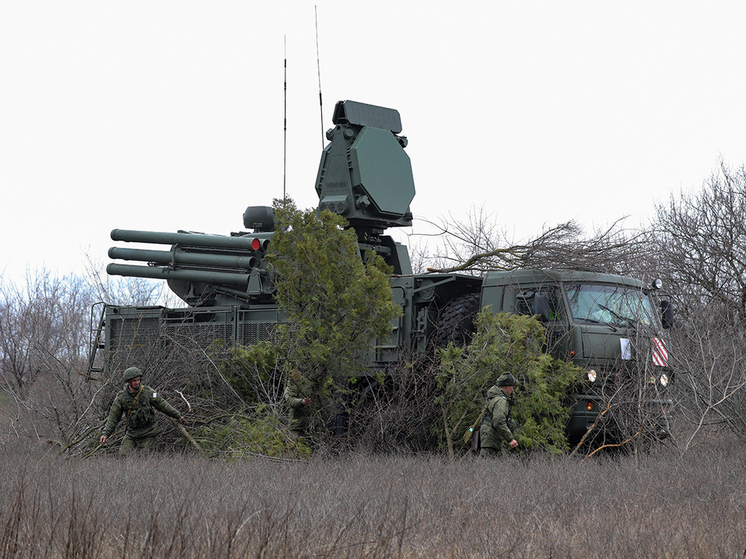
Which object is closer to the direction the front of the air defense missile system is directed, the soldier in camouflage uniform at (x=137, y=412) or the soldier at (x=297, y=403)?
the soldier

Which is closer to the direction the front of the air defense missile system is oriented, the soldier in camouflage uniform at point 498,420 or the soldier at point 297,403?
the soldier in camouflage uniform

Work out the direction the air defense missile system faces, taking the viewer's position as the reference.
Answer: facing the viewer and to the right of the viewer
